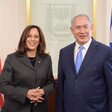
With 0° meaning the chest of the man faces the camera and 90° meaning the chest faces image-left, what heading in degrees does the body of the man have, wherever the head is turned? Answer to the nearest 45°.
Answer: approximately 45°

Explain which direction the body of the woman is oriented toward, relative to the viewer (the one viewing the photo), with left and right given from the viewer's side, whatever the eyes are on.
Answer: facing the viewer and to the right of the viewer

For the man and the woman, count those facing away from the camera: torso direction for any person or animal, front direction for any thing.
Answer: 0
